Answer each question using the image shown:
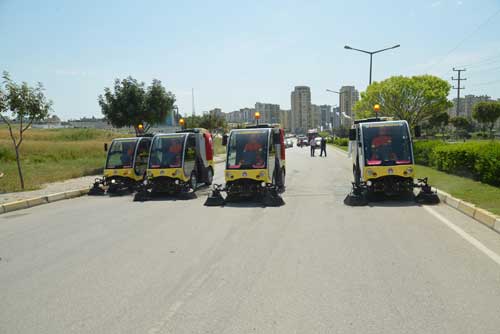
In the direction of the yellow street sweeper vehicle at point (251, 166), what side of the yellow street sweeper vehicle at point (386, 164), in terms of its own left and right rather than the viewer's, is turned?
right

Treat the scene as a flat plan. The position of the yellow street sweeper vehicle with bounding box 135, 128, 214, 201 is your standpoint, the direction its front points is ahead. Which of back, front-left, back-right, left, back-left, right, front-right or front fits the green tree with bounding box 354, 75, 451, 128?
back

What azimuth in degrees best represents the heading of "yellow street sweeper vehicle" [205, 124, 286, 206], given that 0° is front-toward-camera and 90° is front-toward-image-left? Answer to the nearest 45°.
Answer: approximately 0°

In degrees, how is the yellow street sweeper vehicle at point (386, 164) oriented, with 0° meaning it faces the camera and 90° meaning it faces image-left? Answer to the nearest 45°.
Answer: approximately 0°

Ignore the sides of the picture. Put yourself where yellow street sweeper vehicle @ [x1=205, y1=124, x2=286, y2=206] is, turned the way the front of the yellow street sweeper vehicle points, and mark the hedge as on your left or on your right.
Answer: on your left

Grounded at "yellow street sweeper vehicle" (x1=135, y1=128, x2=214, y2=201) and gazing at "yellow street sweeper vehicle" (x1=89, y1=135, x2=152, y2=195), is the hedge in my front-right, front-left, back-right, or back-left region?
back-right

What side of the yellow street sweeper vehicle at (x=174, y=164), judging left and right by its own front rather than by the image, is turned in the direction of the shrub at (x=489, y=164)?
left

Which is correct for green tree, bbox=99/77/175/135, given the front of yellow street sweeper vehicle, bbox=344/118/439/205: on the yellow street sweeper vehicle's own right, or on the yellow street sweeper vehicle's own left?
on the yellow street sweeper vehicle's own right

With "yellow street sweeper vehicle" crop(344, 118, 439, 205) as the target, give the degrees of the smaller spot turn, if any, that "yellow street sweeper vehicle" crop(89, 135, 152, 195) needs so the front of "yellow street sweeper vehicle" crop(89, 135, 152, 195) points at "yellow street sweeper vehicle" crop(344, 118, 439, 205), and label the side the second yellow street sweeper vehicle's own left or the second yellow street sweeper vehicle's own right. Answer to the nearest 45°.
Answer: approximately 90° to the second yellow street sweeper vehicle's own left

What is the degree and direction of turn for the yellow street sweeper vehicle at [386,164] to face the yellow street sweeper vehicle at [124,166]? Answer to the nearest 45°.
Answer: approximately 90° to its right

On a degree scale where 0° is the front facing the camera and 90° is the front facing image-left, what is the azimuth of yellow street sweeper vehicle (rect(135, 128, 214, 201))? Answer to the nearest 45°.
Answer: approximately 45°

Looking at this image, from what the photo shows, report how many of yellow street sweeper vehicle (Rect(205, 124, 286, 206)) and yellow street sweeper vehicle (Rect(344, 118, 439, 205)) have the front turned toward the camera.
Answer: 2

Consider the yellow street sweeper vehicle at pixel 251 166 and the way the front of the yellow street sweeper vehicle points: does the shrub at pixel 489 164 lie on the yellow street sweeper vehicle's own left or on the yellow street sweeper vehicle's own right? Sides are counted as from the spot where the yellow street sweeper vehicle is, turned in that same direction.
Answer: on the yellow street sweeper vehicle's own left

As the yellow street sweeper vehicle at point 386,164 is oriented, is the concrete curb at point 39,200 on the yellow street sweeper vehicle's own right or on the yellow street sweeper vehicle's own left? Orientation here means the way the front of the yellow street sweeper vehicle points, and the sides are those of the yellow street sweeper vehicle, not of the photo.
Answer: on the yellow street sweeper vehicle's own right

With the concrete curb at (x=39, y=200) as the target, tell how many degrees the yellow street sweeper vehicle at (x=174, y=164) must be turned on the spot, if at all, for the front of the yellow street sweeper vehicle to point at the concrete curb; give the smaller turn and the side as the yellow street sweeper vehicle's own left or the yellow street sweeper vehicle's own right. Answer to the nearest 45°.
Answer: approximately 45° to the yellow street sweeper vehicle's own right

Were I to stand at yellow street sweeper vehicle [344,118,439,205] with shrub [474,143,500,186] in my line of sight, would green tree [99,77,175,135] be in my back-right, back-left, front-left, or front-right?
back-left
